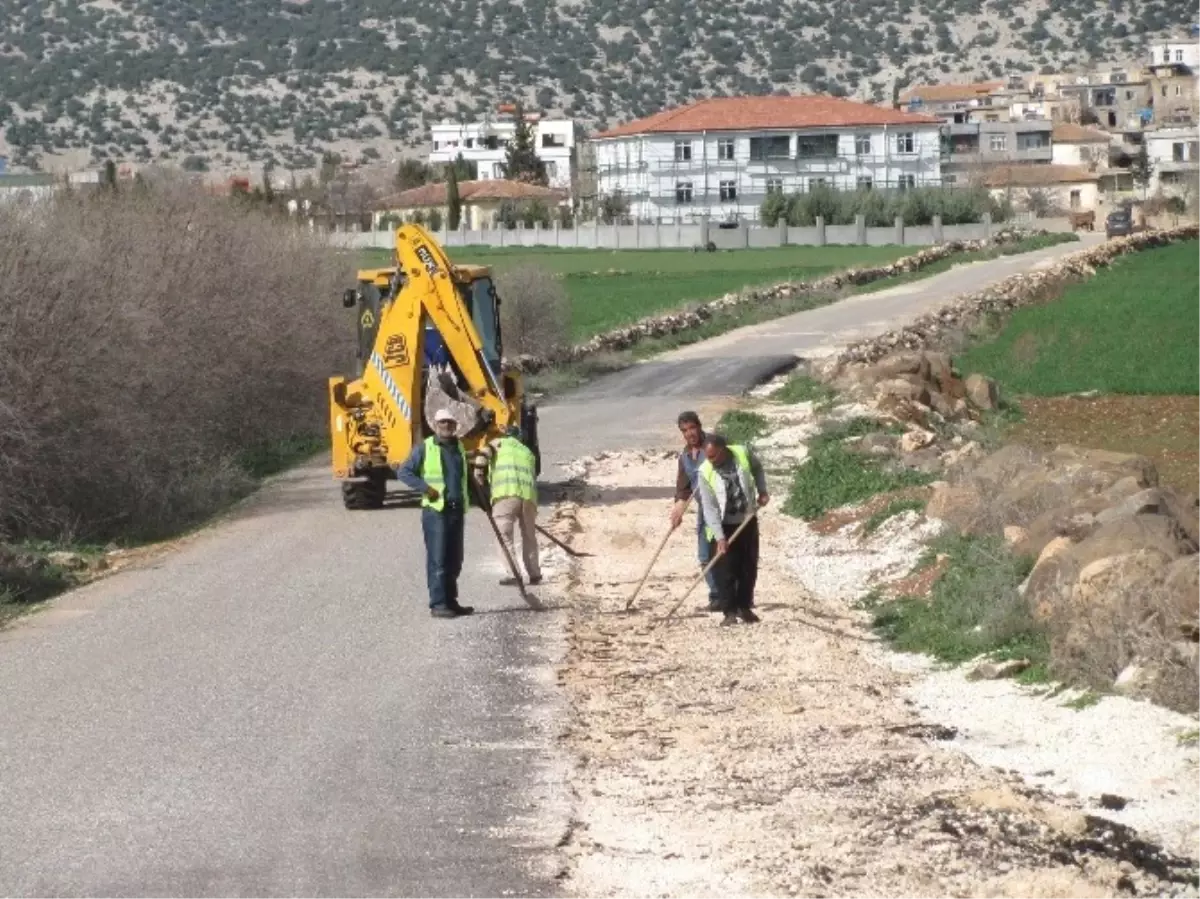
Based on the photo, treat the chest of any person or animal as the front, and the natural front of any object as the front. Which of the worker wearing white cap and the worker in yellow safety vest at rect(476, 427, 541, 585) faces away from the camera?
the worker in yellow safety vest

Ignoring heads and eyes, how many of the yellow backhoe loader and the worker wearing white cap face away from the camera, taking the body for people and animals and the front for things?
1

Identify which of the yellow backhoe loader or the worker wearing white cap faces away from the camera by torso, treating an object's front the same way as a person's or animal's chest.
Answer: the yellow backhoe loader

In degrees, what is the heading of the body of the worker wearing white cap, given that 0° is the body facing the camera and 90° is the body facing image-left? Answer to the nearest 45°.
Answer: approximately 315°

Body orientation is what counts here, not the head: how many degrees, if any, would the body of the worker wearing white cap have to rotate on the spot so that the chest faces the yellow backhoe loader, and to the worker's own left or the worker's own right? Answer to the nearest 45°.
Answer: approximately 135° to the worker's own left

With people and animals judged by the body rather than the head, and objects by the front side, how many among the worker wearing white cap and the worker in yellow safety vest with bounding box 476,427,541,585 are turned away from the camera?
1

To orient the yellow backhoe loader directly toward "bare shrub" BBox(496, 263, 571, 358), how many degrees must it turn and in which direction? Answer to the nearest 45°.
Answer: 0° — it already faces it

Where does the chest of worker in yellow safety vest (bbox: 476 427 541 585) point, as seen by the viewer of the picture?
away from the camera

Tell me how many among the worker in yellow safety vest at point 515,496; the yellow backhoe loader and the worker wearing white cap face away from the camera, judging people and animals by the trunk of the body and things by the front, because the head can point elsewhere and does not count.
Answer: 2

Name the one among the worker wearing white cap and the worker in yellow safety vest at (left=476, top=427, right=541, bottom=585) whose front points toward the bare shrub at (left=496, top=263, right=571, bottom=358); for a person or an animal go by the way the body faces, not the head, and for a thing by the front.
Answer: the worker in yellow safety vest

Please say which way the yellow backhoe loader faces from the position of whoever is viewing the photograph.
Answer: facing away from the viewer
